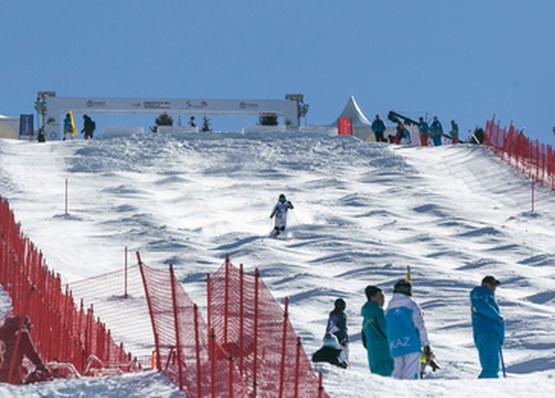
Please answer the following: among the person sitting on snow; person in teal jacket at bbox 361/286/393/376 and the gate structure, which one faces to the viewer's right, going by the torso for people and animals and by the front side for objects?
the person in teal jacket

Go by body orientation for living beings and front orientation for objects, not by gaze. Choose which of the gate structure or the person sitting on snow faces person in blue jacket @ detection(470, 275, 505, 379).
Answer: the gate structure

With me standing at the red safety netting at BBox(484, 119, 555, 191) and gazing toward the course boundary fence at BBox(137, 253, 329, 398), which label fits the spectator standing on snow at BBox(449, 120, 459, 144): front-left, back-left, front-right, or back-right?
back-right

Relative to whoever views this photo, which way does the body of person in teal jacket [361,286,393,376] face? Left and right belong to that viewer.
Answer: facing to the right of the viewer

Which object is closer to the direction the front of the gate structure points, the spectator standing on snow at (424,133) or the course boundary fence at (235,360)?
the course boundary fence

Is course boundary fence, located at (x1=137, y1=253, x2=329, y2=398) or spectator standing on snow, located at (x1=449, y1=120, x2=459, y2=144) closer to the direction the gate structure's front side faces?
the course boundary fence
